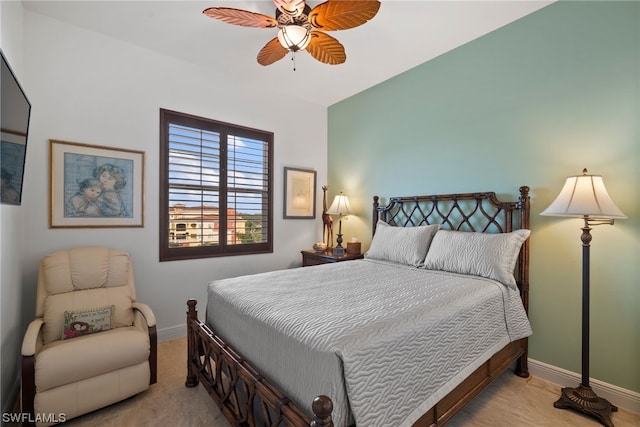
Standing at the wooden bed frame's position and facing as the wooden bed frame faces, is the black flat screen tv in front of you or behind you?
in front

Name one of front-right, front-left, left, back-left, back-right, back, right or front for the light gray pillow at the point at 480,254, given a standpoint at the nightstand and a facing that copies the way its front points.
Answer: left

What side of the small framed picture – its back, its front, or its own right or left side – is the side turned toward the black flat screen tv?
right

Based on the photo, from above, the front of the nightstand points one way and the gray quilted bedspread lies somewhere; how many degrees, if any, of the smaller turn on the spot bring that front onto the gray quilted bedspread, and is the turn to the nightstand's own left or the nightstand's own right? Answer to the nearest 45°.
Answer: approximately 45° to the nightstand's own left

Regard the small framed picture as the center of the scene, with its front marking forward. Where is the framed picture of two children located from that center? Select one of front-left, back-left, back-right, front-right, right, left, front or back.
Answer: right

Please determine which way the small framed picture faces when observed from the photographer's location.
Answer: facing the viewer and to the right of the viewer

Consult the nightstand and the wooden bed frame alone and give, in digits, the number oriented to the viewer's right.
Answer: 0

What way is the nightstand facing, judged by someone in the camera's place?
facing the viewer and to the left of the viewer

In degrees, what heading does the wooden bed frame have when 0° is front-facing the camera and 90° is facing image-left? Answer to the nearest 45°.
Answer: approximately 45°

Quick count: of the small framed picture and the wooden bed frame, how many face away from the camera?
0

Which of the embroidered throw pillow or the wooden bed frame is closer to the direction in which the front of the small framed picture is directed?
the wooden bed frame

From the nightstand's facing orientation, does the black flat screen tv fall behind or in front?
in front
